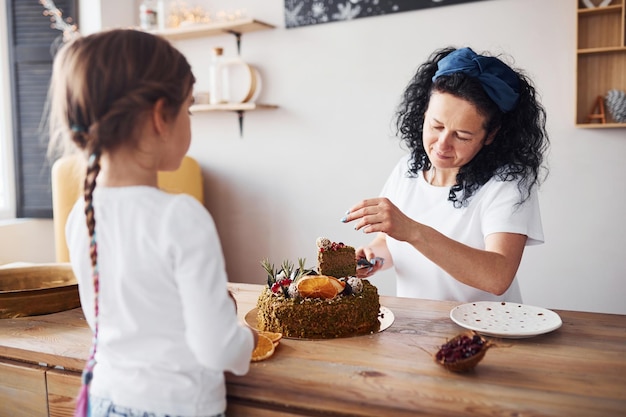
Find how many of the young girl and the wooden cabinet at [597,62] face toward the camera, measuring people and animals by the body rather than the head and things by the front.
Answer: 1

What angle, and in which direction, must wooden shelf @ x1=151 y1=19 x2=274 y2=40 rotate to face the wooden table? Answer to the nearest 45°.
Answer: approximately 45° to its left

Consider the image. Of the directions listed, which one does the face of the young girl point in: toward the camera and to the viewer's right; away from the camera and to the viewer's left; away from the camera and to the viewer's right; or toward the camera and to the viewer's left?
away from the camera and to the viewer's right

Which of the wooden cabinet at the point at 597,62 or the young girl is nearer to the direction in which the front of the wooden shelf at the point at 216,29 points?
the young girl

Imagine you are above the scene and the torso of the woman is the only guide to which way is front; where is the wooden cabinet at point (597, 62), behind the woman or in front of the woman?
behind

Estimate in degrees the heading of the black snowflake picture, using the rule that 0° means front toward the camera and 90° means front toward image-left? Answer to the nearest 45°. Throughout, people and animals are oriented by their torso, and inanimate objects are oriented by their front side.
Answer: approximately 45°
